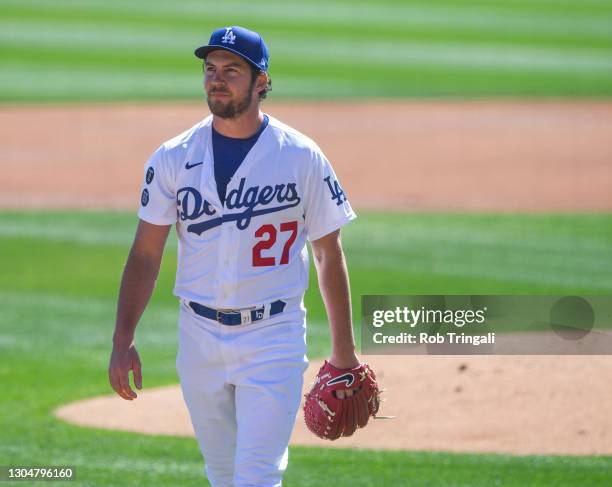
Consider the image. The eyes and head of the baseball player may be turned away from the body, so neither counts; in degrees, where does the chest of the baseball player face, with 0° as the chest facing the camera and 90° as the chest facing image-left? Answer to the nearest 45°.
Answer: approximately 0°
